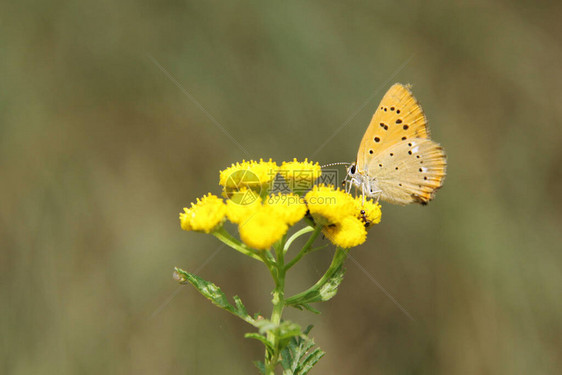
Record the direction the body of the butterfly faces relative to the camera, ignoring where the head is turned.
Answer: to the viewer's left
